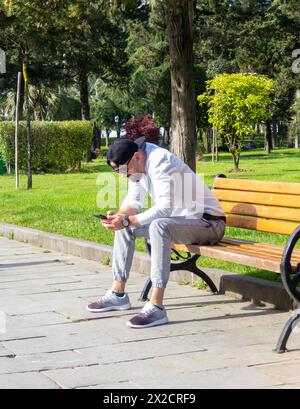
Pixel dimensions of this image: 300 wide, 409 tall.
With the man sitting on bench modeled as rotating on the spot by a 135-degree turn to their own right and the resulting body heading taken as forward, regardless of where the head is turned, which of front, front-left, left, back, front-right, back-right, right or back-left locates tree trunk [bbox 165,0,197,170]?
front

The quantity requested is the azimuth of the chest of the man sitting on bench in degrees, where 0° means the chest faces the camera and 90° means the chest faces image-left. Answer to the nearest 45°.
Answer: approximately 45°

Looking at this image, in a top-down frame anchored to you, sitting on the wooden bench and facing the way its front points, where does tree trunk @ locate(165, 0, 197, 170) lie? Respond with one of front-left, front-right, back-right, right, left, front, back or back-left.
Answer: back-right

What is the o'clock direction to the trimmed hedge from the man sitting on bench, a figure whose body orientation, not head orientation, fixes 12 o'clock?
The trimmed hedge is roughly at 4 o'clock from the man sitting on bench.

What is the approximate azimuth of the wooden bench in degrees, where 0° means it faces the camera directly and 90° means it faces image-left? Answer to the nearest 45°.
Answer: approximately 45°
